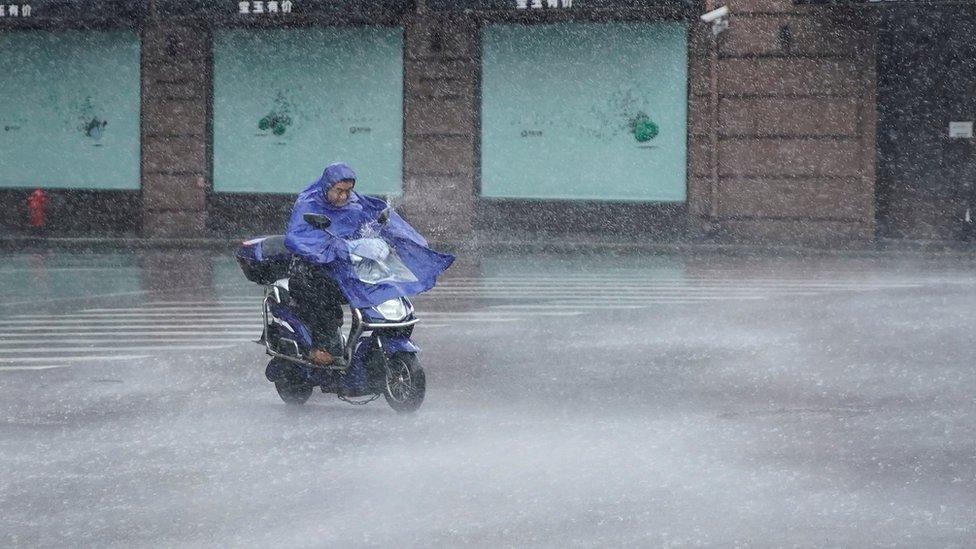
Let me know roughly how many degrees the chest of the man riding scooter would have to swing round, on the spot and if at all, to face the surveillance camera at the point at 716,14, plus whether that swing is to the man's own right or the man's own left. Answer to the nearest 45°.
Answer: approximately 135° to the man's own left

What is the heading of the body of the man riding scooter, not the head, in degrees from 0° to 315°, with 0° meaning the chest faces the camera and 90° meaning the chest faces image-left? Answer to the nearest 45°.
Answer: approximately 315°

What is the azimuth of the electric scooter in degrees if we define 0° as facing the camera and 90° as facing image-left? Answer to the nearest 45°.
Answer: approximately 315°

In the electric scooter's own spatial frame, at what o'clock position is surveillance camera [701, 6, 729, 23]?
The surveillance camera is roughly at 8 o'clock from the electric scooter.

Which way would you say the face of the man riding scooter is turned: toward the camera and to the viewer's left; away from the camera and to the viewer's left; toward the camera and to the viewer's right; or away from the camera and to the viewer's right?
toward the camera and to the viewer's right
